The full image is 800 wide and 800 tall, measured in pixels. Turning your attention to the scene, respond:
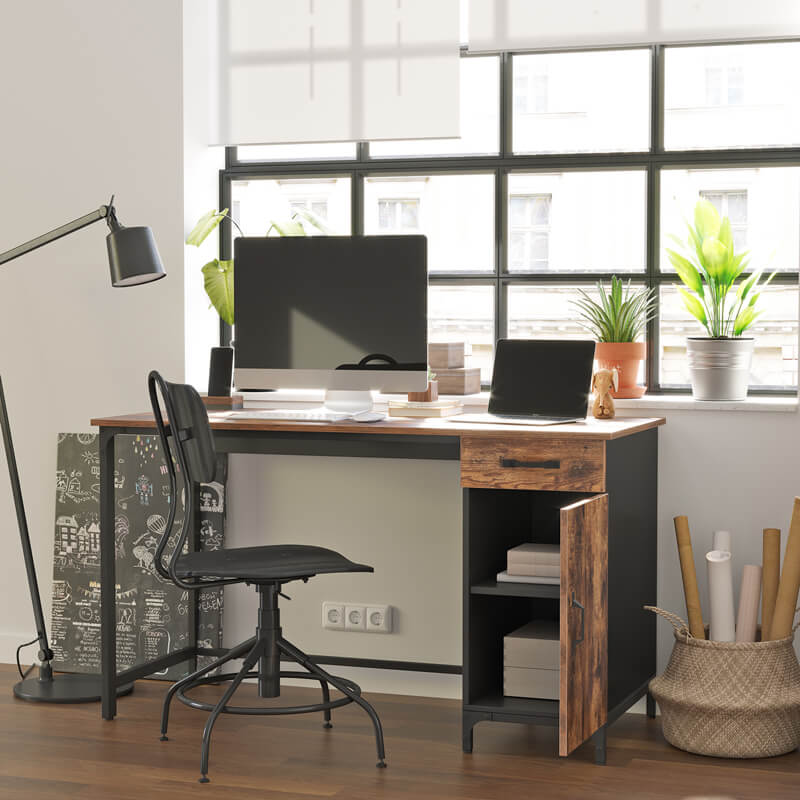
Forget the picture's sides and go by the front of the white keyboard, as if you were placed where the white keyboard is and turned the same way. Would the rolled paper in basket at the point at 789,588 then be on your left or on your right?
on your left

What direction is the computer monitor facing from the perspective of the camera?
toward the camera

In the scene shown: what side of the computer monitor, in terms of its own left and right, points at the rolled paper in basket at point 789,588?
left

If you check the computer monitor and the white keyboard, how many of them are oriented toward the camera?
2

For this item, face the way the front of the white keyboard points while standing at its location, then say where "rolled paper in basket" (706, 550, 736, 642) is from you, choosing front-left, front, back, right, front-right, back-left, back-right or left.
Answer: left

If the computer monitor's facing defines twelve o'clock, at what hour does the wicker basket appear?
The wicker basket is roughly at 10 o'clock from the computer monitor.

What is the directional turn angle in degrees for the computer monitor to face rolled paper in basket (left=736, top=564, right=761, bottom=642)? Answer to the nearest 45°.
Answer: approximately 90° to its left

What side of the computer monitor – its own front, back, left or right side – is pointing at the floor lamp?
right

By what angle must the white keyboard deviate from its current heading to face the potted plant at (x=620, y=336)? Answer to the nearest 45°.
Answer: approximately 90° to its left

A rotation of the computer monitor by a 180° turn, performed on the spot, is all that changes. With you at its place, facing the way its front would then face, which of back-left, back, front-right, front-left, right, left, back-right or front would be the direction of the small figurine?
right

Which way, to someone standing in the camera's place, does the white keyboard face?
facing the viewer
